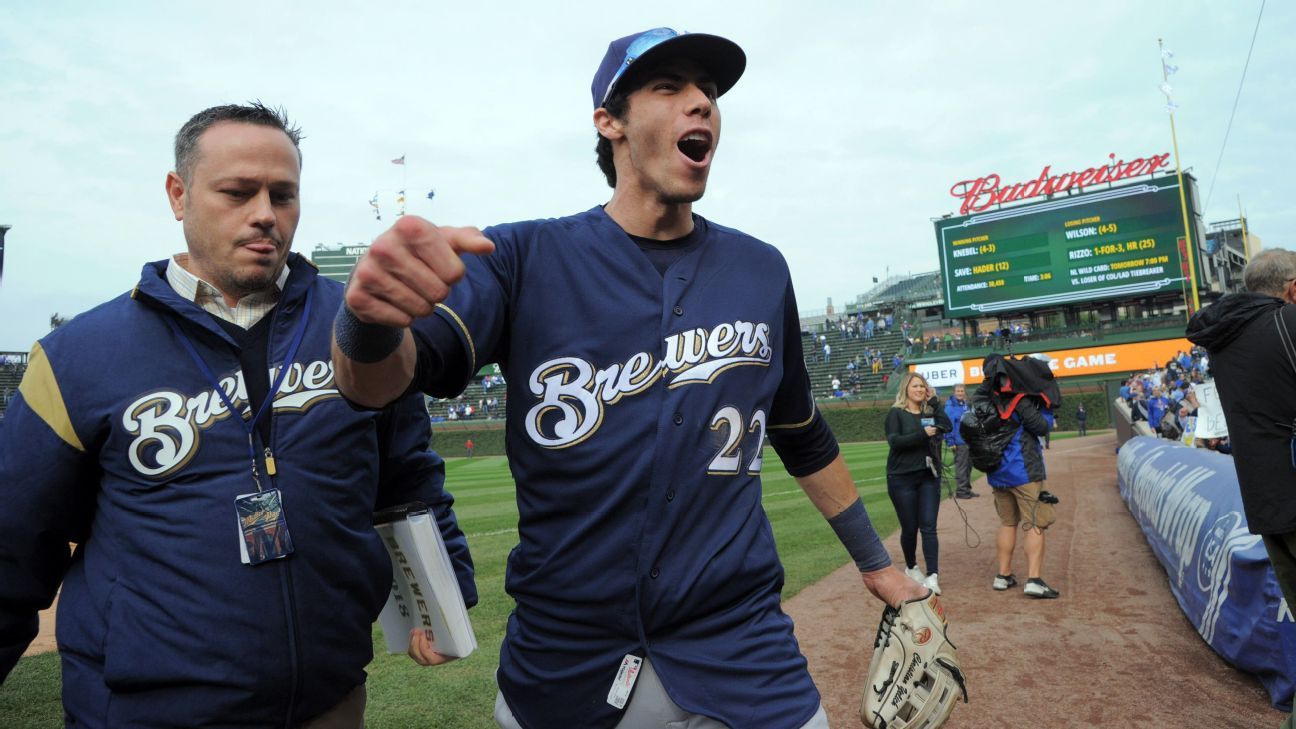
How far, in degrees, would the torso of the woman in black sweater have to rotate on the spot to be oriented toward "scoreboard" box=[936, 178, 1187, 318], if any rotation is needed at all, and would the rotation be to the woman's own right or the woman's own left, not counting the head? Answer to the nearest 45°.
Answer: approximately 135° to the woman's own left

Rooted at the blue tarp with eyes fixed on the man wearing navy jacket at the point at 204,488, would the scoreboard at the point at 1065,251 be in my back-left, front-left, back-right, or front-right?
back-right

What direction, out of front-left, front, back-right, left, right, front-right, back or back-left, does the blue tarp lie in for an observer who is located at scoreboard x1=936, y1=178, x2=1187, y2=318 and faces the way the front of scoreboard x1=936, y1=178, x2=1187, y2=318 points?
front-left

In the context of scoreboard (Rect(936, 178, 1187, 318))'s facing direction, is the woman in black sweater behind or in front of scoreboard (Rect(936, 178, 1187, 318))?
in front

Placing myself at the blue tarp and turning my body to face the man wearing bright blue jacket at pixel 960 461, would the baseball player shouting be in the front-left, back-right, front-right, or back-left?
back-left

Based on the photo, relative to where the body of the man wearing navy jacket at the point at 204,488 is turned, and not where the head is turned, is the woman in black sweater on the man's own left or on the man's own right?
on the man's own left

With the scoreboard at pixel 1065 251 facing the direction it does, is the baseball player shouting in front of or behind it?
in front

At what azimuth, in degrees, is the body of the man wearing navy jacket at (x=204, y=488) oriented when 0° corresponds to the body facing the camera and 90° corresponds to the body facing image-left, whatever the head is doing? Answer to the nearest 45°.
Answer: approximately 315°

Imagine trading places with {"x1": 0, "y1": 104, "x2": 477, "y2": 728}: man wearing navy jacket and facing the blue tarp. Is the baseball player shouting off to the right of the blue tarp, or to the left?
right
